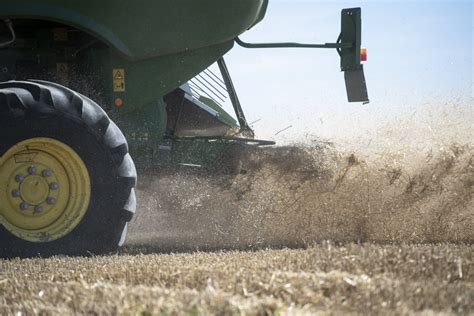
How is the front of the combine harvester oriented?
to the viewer's left
